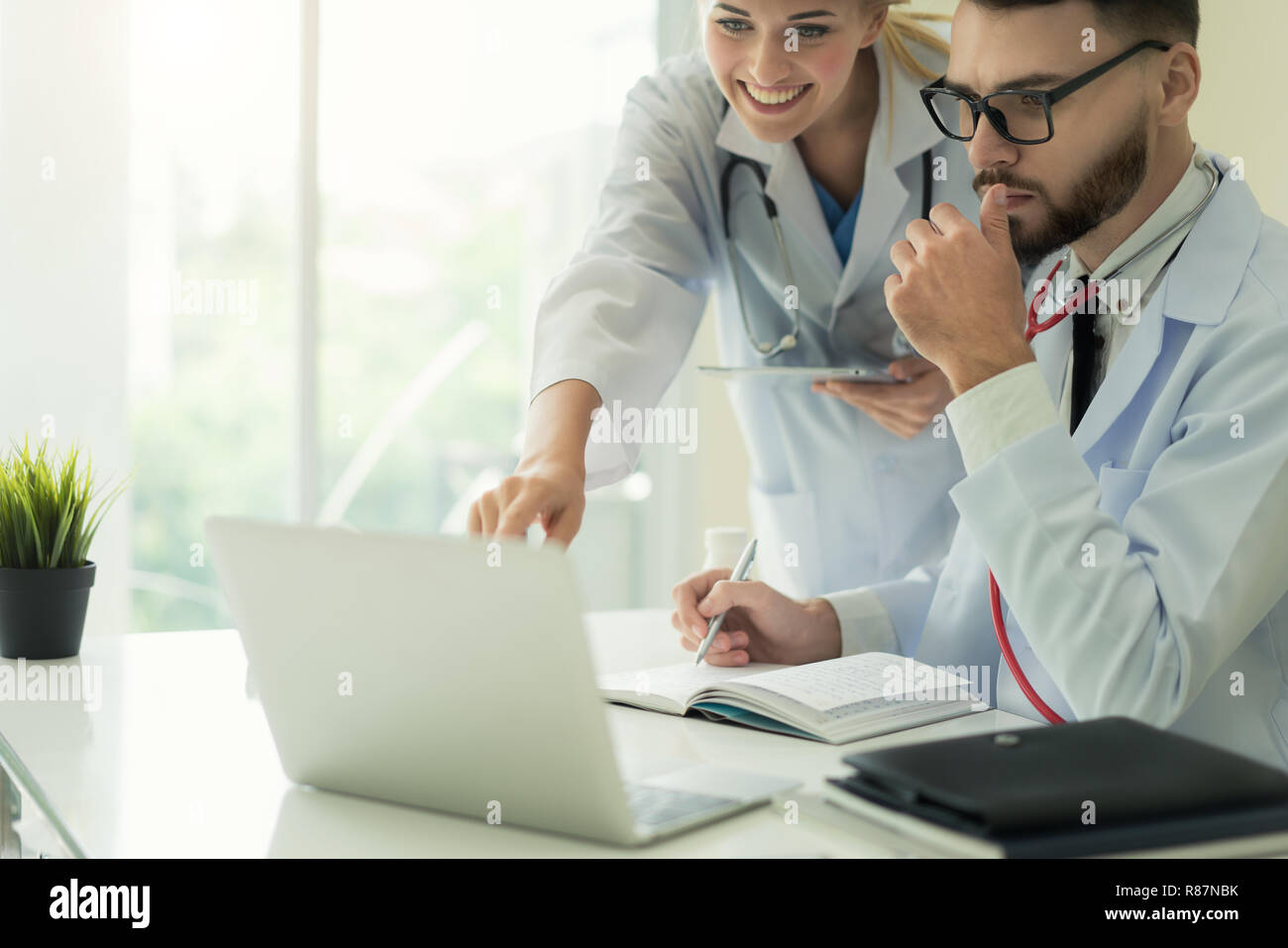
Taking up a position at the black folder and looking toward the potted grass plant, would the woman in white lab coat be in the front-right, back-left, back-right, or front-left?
front-right

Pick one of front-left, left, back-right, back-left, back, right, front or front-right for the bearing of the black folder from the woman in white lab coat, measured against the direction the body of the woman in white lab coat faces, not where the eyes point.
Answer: front

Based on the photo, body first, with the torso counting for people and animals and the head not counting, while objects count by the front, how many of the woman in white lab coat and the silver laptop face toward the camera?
1

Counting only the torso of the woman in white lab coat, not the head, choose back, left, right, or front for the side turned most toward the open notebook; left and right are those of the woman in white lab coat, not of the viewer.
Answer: front

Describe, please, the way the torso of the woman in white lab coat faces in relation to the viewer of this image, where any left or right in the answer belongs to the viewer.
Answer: facing the viewer

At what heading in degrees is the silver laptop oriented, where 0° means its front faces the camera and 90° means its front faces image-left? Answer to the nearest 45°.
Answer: approximately 225°

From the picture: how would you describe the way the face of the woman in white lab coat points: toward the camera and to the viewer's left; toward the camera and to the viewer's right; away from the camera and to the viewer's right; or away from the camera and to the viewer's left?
toward the camera and to the viewer's left

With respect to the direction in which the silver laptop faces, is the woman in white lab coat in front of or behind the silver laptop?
in front

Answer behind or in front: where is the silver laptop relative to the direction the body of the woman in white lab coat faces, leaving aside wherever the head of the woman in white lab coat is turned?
in front
